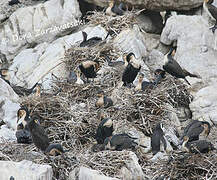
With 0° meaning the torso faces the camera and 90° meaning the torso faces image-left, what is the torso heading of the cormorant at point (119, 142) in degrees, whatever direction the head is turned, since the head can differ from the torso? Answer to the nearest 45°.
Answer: approximately 90°

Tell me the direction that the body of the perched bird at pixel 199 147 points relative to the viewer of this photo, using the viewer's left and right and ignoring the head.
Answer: facing to the left of the viewer

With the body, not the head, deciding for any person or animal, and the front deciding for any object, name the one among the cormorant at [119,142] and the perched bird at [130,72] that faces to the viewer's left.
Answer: the cormorant

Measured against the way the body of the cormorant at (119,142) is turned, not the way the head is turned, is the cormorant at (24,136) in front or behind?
in front

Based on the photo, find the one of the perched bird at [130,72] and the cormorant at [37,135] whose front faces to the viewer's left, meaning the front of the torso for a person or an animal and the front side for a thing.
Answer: the cormorant
